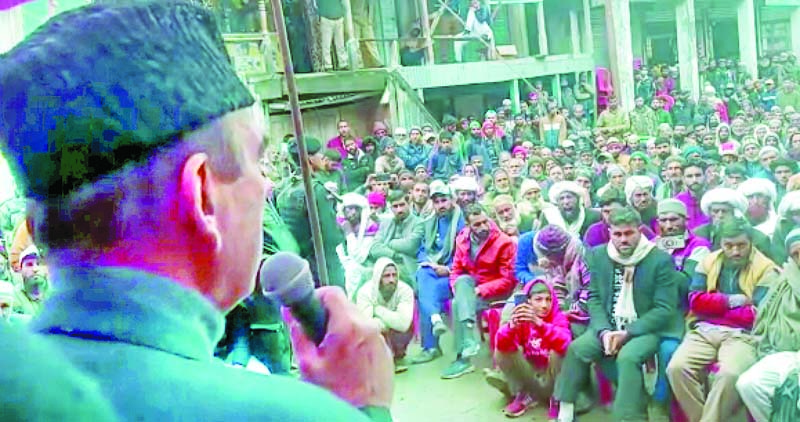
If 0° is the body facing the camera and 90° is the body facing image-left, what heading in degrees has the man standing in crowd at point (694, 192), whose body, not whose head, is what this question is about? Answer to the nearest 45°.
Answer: approximately 45°

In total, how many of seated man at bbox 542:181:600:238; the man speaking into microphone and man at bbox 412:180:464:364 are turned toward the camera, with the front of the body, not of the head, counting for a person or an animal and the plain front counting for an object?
2

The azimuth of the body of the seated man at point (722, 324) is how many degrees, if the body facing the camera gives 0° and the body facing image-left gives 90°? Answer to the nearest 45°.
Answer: approximately 45°

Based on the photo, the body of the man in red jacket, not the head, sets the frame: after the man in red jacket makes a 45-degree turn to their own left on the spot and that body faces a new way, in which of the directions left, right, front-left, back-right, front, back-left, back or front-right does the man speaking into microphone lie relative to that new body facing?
front

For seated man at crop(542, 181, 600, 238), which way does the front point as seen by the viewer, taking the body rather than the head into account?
toward the camera

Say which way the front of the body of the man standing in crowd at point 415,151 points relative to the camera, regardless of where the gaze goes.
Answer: toward the camera

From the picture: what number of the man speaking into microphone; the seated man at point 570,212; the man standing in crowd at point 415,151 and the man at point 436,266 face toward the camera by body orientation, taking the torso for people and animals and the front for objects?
3

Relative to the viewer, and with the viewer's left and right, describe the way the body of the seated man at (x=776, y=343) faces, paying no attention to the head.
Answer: facing the viewer and to the left of the viewer

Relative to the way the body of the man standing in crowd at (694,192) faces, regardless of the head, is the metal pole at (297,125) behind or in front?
in front
